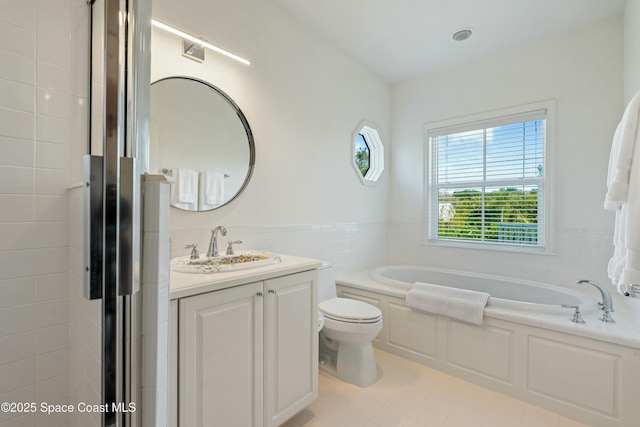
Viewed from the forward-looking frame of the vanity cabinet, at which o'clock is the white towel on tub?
The white towel on tub is roughly at 10 o'clock from the vanity cabinet.

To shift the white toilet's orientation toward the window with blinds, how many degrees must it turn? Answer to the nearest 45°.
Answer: approximately 90° to its left

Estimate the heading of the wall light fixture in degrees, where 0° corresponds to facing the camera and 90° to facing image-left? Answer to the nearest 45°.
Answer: approximately 315°

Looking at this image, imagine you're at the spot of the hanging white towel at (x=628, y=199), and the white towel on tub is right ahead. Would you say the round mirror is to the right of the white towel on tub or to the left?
left

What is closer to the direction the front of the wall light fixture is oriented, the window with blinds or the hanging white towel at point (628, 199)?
the hanging white towel

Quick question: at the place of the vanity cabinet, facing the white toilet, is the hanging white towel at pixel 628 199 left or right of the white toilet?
right

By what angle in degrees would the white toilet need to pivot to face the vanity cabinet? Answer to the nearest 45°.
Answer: approximately 90° to its right
